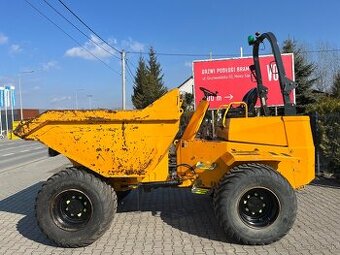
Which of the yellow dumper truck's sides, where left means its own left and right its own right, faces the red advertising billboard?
right

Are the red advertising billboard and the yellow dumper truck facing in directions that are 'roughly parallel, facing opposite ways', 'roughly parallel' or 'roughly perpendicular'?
roughly perpendicular

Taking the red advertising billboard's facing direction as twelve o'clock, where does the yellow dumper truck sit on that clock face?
The yellow dumper truck is roughly at 12 o'clock from the red advertising billboard.

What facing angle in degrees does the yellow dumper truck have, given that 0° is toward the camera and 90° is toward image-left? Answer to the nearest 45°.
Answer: approximately 90°

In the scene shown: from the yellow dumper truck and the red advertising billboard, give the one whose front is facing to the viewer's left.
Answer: the yellow dumper truck

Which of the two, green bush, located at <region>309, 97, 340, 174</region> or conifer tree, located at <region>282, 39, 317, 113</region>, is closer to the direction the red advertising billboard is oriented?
the green bush

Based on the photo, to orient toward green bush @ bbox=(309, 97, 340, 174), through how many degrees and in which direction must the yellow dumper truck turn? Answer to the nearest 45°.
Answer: approximately 135° to its right

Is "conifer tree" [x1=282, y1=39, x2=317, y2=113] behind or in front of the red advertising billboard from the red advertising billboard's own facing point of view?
behind

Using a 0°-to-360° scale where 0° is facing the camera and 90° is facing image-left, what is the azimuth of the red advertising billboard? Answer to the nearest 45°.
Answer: approximately 0°

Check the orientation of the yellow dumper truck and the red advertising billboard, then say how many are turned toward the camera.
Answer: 1

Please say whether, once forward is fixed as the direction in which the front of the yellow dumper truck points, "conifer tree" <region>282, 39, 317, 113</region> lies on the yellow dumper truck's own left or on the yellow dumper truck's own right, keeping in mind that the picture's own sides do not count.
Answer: on the yellow dumper truck's own right

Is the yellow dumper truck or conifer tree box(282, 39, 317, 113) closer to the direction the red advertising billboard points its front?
the yellow dumper truck
